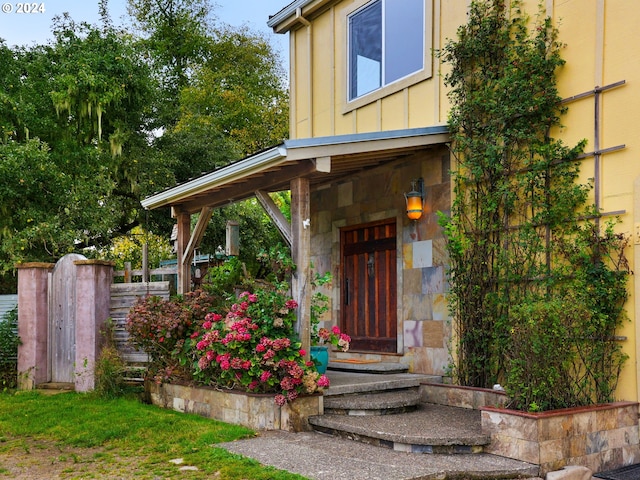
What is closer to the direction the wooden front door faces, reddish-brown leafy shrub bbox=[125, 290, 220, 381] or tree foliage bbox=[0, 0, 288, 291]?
the reddish-brown leafy shrub

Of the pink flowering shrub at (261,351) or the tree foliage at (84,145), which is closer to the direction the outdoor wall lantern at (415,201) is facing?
the pink flowering shrub

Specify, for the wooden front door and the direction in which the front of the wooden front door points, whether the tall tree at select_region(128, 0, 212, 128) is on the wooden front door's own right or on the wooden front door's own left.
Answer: on the wooden front door's own right

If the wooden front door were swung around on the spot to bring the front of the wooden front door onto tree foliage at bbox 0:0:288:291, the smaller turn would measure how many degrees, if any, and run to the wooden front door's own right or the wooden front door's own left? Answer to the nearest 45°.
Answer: approximately 90° to the wooden front door's own right

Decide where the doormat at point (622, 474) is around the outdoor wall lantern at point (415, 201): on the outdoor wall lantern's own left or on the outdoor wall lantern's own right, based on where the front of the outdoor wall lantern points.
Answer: on the outdoor wall lantern's own left

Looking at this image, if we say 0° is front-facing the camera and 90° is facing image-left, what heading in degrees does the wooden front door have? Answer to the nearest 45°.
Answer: approximately 45°
